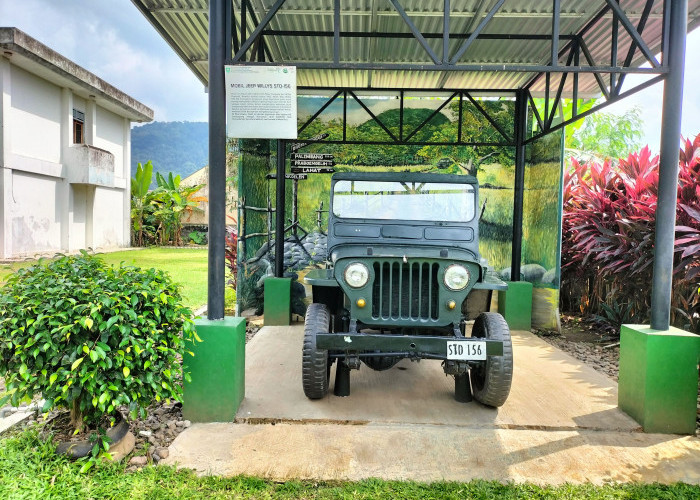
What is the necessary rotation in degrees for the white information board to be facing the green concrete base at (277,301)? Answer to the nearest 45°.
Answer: approximately 180°

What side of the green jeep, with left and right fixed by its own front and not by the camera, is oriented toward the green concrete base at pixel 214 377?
right

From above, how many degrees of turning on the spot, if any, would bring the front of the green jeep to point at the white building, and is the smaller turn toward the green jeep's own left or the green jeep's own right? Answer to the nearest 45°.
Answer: approximately 135° to the green jeep's own right

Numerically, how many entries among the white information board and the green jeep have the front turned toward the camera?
2

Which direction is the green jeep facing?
toward the camera

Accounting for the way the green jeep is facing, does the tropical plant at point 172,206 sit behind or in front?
behind

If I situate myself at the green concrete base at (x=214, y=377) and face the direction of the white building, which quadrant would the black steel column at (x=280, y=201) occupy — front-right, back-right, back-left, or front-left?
front-right

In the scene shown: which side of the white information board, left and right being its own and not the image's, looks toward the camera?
front

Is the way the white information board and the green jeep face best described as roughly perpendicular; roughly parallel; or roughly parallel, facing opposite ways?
roughly parallel

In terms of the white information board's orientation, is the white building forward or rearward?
rearward

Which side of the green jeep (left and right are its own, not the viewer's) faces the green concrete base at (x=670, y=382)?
left

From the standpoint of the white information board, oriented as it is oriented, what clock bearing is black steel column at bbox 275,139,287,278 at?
The black steel column is roughly at 6 o'clock from the white information board.
